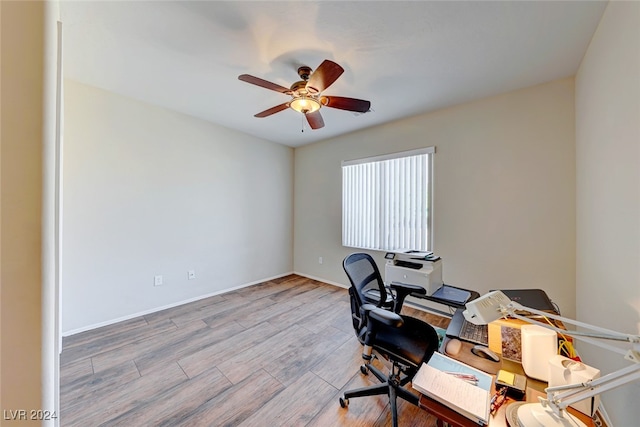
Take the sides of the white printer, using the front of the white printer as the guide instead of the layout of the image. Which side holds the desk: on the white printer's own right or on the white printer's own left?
on the white printer's own left

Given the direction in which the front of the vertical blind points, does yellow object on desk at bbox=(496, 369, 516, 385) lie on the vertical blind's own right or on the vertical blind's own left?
on the vertical blind's own left

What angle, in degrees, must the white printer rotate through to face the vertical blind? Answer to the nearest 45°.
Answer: approximately 135° to its right

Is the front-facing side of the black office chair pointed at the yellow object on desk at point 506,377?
yes

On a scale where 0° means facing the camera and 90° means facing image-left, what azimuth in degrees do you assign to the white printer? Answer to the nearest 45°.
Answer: approximately 45°

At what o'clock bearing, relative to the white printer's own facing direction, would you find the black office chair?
The black office chair is roughly at 11 o'clock from the white printer.

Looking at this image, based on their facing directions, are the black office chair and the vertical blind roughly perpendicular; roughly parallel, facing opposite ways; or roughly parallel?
roughly perpendicular

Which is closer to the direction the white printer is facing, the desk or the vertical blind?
the desk
